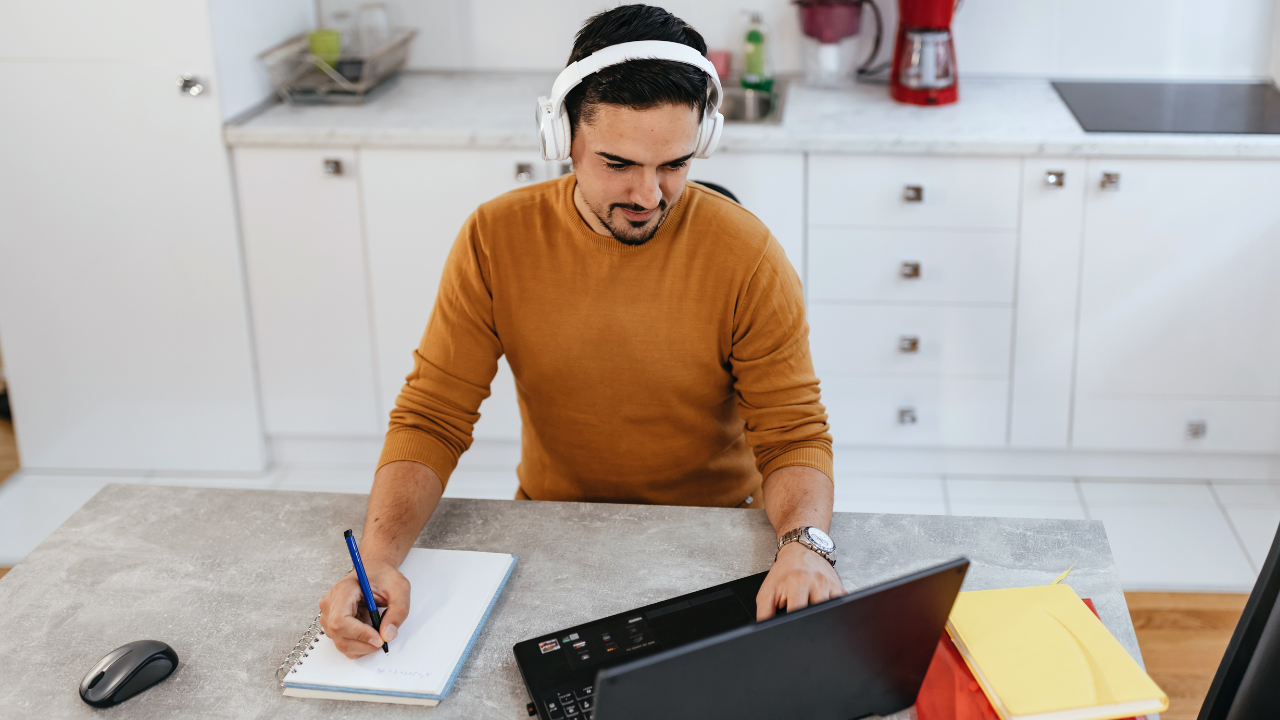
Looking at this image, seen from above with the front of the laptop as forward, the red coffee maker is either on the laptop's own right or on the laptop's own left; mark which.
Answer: on the laptop's own right

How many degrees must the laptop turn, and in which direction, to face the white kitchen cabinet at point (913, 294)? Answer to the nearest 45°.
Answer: approximately 45° to its right

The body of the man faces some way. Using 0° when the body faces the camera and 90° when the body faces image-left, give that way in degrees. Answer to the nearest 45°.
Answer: approximately 0°

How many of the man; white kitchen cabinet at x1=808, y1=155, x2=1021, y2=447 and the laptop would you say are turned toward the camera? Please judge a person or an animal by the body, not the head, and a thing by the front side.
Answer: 2

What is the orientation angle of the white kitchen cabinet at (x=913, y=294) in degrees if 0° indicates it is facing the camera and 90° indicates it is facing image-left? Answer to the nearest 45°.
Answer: approximately 0°

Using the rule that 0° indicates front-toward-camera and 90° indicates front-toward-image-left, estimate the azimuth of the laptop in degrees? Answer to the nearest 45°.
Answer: approximately 135°

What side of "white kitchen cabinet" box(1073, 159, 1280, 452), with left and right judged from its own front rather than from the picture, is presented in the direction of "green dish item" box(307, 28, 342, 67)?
right
